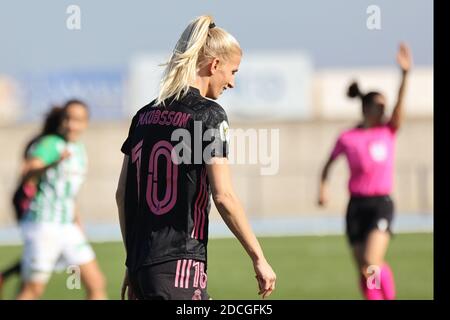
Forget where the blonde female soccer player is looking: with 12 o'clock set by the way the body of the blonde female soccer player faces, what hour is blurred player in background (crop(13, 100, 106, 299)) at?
The blurred player in background is roughly at 10 o'clock from the blonde female soccer player.

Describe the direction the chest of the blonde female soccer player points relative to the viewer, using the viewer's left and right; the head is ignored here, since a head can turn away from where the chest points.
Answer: facing away from the viewer and to the right of the viewer

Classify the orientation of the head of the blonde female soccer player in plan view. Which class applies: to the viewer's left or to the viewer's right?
to the viewer's right

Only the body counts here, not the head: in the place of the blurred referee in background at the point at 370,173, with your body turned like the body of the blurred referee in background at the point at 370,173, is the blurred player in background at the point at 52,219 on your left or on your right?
on your right

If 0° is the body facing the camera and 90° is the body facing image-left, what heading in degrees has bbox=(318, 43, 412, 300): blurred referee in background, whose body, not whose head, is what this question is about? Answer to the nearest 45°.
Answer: approximately 315°

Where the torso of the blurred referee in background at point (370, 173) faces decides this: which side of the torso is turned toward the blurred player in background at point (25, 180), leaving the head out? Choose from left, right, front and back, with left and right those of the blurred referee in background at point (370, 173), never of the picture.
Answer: right

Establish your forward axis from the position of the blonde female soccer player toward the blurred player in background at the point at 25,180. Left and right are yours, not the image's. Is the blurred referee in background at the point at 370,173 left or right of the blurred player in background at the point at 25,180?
right

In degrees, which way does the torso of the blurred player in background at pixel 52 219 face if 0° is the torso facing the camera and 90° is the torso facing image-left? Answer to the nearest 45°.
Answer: approximately 315°

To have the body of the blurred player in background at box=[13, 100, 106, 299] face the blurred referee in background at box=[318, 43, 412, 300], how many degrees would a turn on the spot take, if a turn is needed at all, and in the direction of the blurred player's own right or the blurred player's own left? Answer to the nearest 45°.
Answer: approximately 45° to the blurred player's own left
